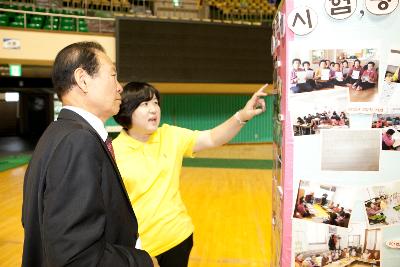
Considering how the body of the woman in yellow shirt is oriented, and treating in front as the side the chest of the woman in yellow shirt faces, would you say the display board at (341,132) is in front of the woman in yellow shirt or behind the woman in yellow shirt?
in front

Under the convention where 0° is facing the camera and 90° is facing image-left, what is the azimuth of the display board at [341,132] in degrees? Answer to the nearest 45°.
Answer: approximately 0°

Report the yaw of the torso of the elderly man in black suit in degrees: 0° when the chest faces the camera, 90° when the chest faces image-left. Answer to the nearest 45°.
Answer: approximately 270°

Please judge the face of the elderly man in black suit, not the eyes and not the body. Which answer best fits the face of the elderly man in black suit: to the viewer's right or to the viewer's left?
to the viewer's right

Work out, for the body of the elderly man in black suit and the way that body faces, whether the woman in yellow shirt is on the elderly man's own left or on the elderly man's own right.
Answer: on the elderly man's own left
